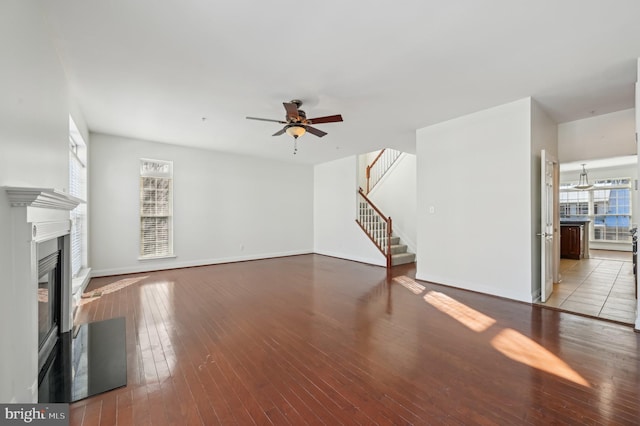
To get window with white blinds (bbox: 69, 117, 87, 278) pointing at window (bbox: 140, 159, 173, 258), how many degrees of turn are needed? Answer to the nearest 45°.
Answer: approximately 45° to its left

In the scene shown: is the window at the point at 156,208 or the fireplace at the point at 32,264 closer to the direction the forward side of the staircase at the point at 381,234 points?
the fireplace

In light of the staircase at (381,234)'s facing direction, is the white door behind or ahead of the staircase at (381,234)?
ahead

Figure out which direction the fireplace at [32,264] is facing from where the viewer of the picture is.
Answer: facing to the right of the viewer

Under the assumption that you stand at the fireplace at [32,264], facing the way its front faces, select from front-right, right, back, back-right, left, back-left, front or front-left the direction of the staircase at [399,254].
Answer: front

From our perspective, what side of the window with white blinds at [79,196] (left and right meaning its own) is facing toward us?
right

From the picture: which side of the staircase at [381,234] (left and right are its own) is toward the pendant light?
left

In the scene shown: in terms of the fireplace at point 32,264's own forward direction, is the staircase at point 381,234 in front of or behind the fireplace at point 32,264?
in front

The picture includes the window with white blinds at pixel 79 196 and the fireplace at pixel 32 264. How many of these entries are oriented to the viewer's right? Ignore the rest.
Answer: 2

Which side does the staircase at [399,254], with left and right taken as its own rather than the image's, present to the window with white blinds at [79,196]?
right

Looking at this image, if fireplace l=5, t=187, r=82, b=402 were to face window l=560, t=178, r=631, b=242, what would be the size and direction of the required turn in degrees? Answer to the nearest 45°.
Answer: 0° — it already faces it

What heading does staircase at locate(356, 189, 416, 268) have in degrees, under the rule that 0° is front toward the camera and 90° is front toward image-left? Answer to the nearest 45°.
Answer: approximately 315°

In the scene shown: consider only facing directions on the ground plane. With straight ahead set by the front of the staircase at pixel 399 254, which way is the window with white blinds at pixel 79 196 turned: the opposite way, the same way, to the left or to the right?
to the left

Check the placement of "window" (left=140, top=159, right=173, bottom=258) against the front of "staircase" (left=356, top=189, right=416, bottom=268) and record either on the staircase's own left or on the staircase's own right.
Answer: on the staircase's own right

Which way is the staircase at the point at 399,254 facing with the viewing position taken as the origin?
facing the viewer and to the right of the viewer

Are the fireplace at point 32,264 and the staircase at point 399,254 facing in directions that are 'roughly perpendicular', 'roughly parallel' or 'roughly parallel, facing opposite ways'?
roughly perpendicular

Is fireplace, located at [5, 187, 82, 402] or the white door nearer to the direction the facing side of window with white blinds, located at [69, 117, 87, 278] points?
the white door

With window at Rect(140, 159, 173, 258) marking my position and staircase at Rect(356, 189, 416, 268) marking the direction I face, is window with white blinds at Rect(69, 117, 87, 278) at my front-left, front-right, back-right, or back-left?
back-right

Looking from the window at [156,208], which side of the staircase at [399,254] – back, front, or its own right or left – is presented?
right

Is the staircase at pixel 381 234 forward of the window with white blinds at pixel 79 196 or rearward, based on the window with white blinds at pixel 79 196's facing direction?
forward
